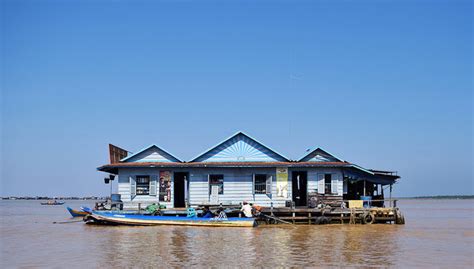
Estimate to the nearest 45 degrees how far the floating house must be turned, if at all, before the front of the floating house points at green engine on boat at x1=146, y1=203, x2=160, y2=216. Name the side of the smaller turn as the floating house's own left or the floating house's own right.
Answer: approximately 90° to the floating house's own right

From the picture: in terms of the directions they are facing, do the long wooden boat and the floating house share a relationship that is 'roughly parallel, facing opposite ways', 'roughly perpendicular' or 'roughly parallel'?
roughly perpendicular

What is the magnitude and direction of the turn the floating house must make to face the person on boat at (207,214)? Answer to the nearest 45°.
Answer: approximately 45° to its right

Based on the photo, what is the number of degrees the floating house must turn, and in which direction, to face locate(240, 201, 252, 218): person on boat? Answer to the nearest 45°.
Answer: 0° — it already faces them

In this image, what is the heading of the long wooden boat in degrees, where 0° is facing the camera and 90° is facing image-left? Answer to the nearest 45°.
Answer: approximately 90°

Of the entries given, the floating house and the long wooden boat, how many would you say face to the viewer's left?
1
